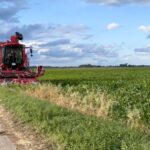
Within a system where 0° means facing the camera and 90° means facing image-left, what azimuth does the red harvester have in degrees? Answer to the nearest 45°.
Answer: approximately 0°
